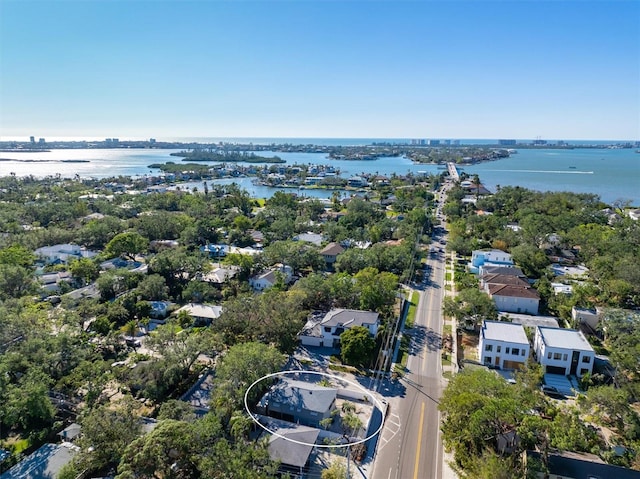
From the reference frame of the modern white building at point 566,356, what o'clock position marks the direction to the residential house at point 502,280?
The residential house is roughly at 5 o'clock from the modern white building.

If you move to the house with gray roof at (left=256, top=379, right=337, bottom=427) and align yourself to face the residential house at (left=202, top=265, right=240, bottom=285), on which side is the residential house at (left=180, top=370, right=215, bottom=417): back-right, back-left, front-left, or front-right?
front-left

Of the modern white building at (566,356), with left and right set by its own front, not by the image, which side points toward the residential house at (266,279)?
right

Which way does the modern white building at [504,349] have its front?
toward the camera

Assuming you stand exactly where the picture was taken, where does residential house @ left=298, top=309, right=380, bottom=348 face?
facing the viewer

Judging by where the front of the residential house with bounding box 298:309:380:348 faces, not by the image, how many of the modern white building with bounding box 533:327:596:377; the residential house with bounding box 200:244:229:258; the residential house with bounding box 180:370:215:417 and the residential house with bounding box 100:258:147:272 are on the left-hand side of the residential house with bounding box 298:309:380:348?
1

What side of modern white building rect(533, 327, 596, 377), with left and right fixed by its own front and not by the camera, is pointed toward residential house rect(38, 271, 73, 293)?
right

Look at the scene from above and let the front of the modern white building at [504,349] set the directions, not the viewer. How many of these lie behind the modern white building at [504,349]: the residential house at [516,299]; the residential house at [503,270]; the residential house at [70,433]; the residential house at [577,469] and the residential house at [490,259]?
3

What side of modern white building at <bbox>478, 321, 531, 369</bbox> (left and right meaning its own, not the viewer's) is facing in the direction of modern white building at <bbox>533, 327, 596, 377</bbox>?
left

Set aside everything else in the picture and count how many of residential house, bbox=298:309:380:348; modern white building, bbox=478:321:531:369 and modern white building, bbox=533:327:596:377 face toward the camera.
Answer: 3

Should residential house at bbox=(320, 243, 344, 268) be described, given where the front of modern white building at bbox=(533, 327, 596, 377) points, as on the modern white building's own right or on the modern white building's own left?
on the modern white building's own right
